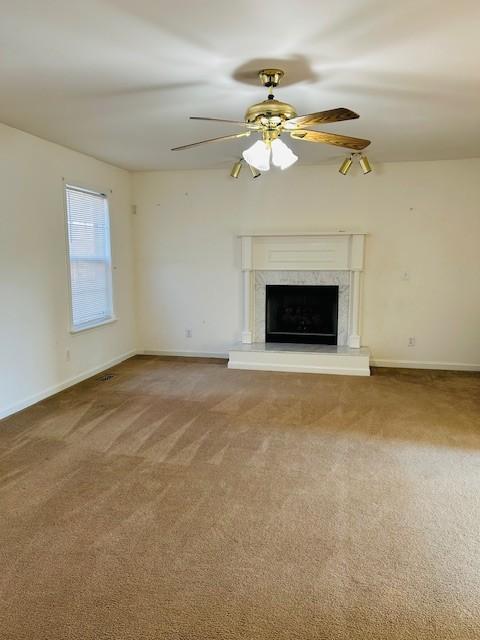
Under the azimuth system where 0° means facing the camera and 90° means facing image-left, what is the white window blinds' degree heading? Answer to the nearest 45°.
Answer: approximately 315°
